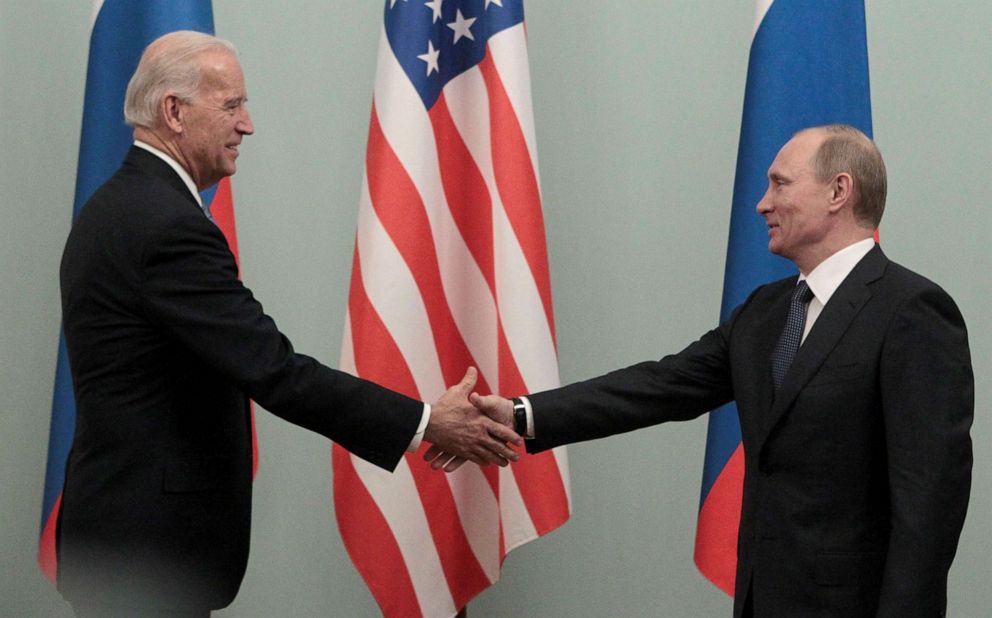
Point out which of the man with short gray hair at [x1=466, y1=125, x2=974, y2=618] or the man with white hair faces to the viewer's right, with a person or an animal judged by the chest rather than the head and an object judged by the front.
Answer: the man with white hair

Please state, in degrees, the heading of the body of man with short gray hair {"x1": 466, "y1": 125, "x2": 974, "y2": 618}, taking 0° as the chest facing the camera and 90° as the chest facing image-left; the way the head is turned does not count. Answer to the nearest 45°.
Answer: approximately 45°

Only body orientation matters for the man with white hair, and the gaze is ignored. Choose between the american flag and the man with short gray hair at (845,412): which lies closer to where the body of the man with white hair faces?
the man with short gray hair

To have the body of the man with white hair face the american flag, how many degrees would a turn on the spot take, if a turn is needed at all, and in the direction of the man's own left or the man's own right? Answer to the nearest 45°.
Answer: approximately 45° to the man's own left

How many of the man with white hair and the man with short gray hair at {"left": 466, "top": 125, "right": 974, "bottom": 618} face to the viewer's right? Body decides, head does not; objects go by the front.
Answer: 1

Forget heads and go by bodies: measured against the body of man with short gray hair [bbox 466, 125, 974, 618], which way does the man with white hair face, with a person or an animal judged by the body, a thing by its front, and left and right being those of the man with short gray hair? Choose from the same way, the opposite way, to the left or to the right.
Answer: the opposite way

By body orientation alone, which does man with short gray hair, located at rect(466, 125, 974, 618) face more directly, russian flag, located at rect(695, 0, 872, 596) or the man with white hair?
the man with white hair

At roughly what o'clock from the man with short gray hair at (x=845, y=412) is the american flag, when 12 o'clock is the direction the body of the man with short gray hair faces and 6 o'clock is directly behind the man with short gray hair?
The american flag is roughly at 3 o'clock from the man with short gray hair.

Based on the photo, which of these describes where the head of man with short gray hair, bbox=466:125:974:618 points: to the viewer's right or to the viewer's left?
to the viewer's left

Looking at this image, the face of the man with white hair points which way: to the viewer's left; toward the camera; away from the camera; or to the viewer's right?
to the viewer's right

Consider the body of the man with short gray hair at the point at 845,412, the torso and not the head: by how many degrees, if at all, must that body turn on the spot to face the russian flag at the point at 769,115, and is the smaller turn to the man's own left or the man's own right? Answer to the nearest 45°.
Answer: approximately 135° to the man's own right

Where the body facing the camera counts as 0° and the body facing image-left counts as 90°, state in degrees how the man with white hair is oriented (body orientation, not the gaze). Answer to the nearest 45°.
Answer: approximately 270°
